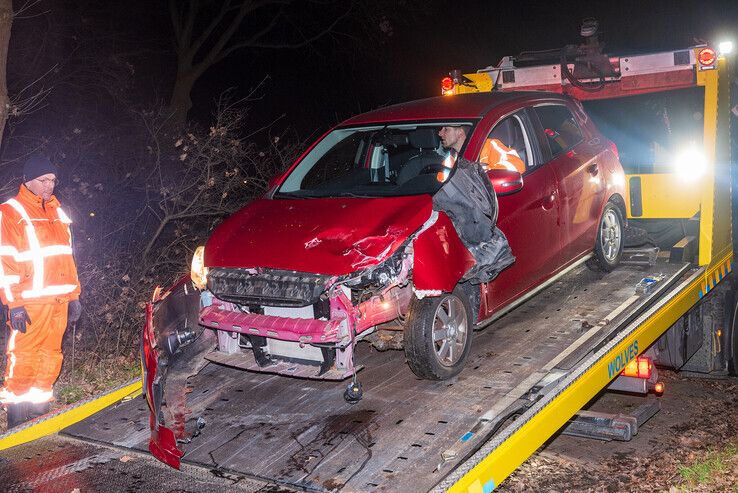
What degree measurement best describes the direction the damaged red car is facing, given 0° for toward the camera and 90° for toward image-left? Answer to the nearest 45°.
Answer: approximately 45°

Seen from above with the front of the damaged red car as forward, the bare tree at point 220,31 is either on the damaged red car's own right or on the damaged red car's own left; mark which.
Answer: on the damaged red car's own right

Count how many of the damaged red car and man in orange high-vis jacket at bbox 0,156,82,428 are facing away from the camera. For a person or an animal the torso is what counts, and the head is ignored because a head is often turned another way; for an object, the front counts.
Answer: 0

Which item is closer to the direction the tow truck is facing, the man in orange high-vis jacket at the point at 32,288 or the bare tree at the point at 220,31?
the bare tree

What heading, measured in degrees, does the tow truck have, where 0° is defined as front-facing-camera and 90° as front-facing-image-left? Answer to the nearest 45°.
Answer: approximately 225°

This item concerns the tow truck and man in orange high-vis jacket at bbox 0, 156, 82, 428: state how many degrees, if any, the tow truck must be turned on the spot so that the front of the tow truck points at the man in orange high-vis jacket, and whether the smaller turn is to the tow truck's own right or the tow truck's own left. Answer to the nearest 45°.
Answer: approximately 135° to the tow truck's own left

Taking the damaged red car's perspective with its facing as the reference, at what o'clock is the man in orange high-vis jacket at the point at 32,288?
The man in orange high-vis jacket is roughly at 2 o'clock from the damaged red car.

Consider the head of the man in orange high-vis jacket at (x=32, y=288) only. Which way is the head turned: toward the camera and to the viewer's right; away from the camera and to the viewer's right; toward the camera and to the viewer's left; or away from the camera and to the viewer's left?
toward the camera and to the viewer's right

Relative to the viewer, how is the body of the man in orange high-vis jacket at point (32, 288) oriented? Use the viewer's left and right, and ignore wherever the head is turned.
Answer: facing the viewer and to the right of the viewer

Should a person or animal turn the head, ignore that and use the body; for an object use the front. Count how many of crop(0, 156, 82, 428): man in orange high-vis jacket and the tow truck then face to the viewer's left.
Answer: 0
